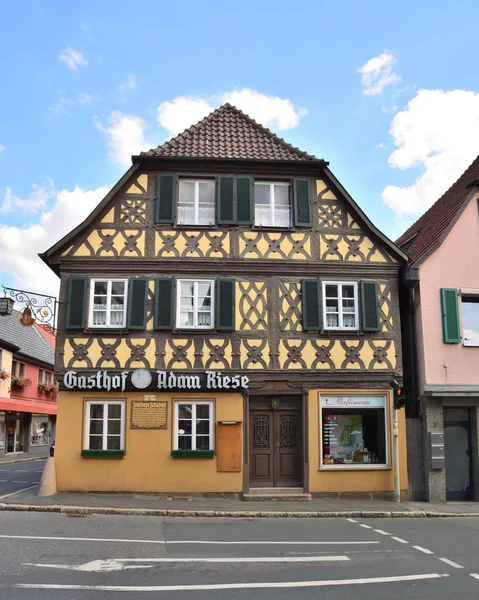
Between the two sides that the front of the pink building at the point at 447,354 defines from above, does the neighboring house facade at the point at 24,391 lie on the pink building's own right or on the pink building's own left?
on the pink building's own right

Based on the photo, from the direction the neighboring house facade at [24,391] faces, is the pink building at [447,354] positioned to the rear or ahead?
ahead

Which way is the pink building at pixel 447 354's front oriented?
toward the camera

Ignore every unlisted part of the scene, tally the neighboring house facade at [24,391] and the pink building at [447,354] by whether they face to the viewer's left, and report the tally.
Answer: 0

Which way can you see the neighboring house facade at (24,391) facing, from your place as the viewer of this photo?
facing the viewer and to the right of the viewer
